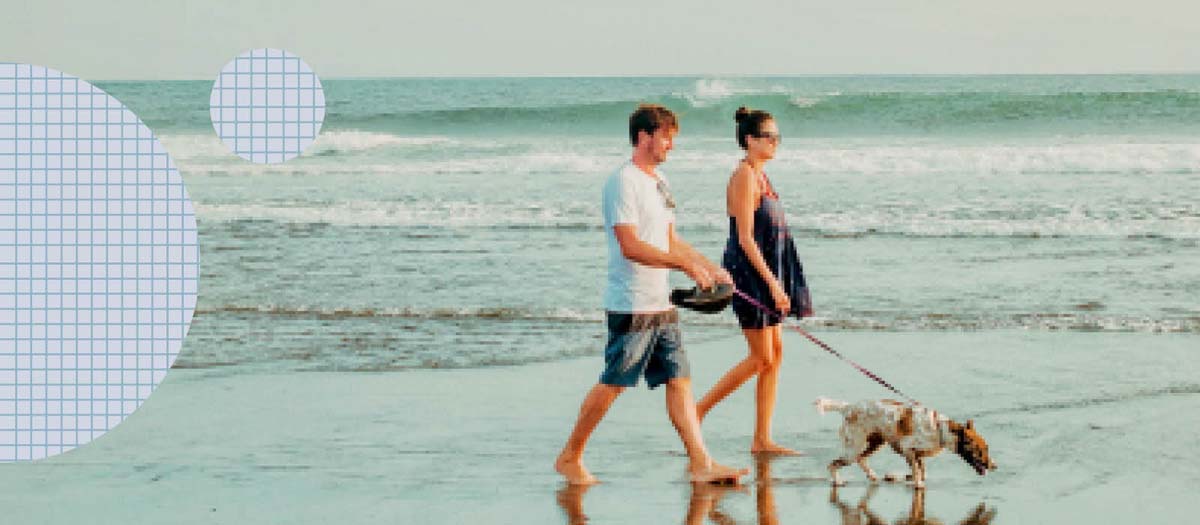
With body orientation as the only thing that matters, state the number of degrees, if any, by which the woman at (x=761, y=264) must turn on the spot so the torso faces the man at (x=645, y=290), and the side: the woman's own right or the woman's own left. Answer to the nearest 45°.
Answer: approximately 135° to the woman's own right

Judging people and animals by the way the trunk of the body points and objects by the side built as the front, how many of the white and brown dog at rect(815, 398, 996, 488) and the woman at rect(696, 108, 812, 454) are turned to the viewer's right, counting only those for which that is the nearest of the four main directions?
2

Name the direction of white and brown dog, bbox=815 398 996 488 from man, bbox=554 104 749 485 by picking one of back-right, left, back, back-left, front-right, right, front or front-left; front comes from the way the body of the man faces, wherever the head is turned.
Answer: front

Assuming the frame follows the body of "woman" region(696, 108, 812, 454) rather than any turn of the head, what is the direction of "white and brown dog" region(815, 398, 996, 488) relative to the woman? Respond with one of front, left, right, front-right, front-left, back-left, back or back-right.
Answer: front-right

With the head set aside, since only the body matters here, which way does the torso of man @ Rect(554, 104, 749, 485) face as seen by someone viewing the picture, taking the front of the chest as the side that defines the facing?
to the viewer's right

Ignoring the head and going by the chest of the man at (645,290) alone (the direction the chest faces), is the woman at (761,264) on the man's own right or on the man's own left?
on the man's own left

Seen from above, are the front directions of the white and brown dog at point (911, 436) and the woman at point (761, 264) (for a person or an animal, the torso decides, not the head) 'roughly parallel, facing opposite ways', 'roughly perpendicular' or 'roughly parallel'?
roughly parallel

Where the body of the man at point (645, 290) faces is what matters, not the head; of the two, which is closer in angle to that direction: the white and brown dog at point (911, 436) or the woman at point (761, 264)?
the white and brown dog

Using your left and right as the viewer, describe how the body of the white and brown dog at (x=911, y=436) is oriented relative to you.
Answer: facing to the right of the viewer

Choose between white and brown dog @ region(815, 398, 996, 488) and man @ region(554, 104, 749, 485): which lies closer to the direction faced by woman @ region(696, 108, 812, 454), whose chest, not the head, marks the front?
the white and brown dog

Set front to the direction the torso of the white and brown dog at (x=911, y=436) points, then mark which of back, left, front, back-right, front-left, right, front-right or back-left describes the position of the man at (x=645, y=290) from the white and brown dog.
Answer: back

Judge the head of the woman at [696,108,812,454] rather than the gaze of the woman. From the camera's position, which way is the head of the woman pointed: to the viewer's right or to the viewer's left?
to the viewer's right

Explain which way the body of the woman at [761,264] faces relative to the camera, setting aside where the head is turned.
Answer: to the viewer's right

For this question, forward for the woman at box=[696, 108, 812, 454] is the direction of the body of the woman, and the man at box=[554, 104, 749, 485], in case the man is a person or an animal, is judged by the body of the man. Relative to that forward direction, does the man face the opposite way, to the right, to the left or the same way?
the same way

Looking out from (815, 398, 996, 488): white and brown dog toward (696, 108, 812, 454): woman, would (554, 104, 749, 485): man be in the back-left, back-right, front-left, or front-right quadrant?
front-left

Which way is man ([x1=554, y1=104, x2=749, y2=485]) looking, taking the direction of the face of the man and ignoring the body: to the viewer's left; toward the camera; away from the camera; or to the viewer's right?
to the viewer's right
